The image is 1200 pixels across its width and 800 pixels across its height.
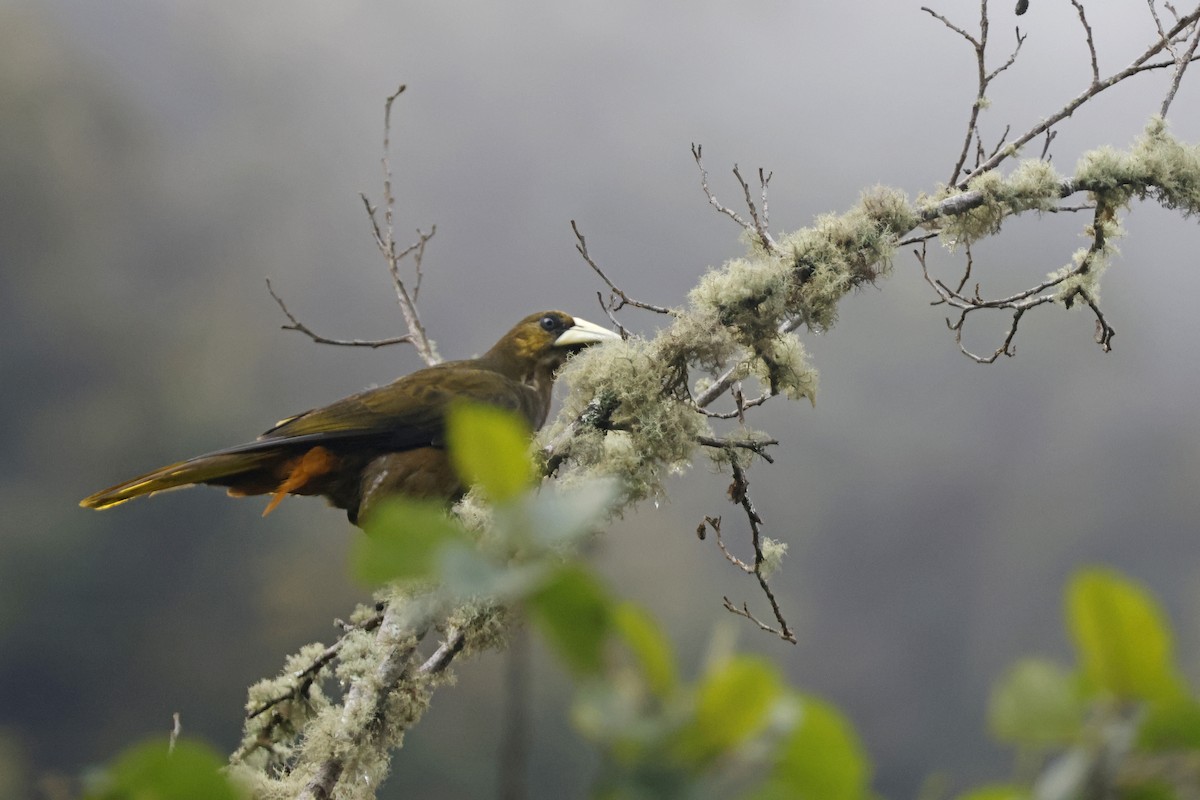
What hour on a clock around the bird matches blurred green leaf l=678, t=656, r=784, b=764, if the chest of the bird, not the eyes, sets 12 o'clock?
The blurred green leaf is roughly at 3 o'clock from the bird.

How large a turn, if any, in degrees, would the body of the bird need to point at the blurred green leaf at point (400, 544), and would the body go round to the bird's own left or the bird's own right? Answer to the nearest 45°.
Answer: approximately 90° to the bird's own right

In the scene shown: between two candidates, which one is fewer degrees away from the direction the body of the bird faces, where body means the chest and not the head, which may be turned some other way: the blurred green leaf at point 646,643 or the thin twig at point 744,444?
the thin twig

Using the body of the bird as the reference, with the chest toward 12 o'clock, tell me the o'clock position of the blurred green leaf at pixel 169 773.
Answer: The blurred green leaf is roughly at 3 o'clock from the bird.

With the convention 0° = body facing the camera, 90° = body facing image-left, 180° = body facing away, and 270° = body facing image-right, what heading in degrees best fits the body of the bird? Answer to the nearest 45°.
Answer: approximately 270°

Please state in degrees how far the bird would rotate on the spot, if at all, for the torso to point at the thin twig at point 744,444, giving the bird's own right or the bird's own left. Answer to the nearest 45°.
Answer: approximately 45° to the bird's own right

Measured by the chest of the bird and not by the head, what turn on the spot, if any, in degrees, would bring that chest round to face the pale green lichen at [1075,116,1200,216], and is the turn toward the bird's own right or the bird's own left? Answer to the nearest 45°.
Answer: approximately 45° to the bird's own right

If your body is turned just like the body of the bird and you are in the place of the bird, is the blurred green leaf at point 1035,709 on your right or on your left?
on your right

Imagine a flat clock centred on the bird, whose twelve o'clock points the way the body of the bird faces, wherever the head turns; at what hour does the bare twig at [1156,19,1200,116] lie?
The bare twig is roughly at 1 o'clock from the bird.

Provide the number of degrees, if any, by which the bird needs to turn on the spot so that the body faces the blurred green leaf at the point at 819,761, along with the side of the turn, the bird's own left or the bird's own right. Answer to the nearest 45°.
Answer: approximately 90° to the bird's own right

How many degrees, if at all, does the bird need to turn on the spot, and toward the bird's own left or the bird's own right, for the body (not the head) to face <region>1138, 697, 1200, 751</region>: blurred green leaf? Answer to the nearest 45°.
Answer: approximately 90° to the bird's own right
